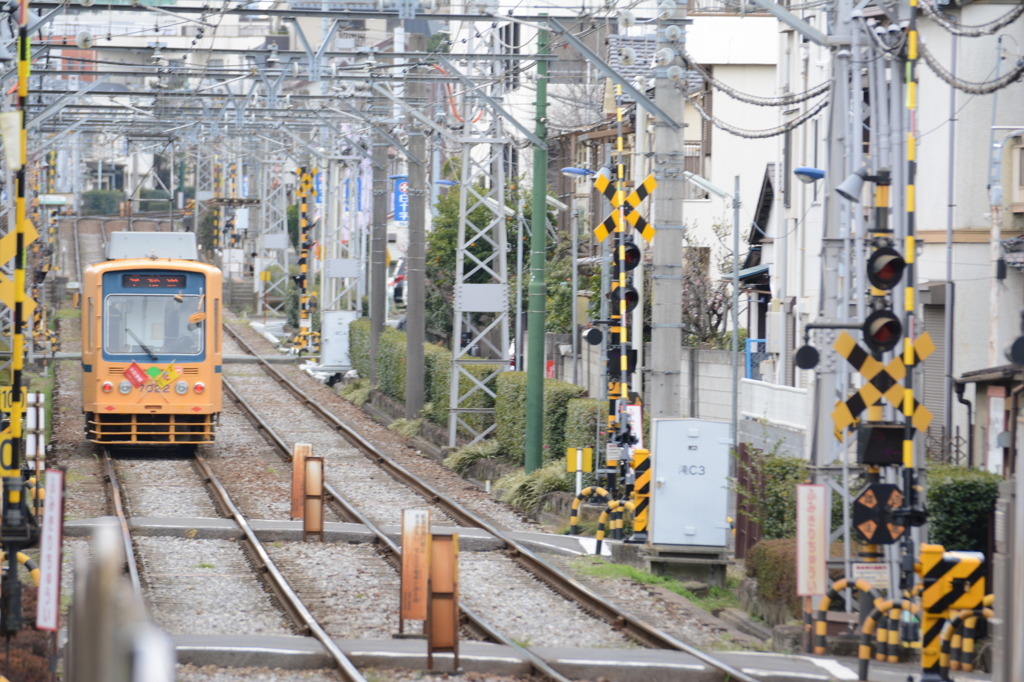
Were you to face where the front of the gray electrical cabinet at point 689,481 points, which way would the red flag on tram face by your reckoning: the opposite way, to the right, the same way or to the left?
the same way

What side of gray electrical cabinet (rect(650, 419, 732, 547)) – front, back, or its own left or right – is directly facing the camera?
front

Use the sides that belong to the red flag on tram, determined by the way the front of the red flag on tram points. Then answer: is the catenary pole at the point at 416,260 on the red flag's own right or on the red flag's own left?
on the red flag's own left

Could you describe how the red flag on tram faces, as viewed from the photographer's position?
facing the viewer

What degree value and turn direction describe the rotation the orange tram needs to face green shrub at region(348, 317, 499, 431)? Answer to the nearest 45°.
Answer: approximately 135° to its left

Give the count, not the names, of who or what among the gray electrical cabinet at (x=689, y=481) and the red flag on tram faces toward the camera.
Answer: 2

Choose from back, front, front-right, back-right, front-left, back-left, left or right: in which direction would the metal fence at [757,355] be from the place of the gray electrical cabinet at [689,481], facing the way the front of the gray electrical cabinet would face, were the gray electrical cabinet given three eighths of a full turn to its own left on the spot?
front-left

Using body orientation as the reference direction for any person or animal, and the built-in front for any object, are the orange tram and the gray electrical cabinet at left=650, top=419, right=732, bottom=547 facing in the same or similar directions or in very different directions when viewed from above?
same or similar directions

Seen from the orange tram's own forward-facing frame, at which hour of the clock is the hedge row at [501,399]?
The hedge row is roughly at 9 o'clock from the orange tram.

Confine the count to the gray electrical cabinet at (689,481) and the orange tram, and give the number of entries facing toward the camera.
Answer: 2

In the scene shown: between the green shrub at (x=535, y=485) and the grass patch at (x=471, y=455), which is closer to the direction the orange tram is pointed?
the green shrub

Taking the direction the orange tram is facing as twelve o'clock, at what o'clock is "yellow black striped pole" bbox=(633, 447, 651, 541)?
The yellow black striped pole is roughly at 11 o'clock from the orange tram.

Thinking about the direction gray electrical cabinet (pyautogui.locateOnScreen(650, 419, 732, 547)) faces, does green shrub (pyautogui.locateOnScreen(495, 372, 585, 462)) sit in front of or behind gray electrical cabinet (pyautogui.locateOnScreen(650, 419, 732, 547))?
behind
